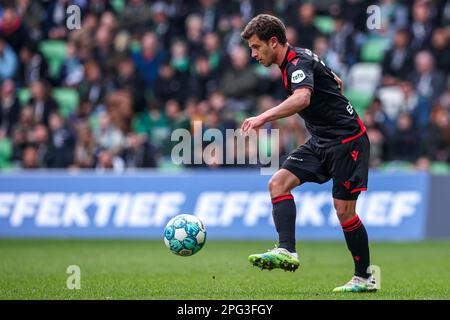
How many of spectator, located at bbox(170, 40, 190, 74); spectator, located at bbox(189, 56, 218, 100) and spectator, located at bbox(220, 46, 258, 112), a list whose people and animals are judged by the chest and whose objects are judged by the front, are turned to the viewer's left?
0

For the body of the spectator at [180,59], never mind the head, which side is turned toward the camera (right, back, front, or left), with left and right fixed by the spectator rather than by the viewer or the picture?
front

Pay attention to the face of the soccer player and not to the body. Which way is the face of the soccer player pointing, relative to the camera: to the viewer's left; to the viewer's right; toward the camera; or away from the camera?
to the viewer's left

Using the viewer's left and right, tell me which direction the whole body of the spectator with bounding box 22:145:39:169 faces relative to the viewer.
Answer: facing the viewer

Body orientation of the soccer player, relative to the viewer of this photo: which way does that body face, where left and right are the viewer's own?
facing to the left of the viewer

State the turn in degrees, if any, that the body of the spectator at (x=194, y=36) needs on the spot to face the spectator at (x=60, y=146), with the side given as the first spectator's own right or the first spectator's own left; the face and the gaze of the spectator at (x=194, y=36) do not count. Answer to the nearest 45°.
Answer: approximately 45° to the first spectator's own right

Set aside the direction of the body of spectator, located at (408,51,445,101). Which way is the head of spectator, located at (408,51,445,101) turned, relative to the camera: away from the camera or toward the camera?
toward the camera

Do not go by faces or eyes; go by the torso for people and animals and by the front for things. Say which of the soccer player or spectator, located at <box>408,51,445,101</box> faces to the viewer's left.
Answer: the soccer player

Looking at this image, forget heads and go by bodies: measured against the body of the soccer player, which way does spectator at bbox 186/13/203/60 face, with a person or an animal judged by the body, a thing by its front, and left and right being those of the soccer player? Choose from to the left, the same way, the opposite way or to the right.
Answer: to the left

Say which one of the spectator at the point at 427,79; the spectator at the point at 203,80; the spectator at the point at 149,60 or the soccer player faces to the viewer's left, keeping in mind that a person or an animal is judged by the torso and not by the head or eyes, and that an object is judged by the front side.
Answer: the soccer player

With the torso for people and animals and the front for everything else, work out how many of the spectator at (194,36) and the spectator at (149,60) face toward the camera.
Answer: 2
